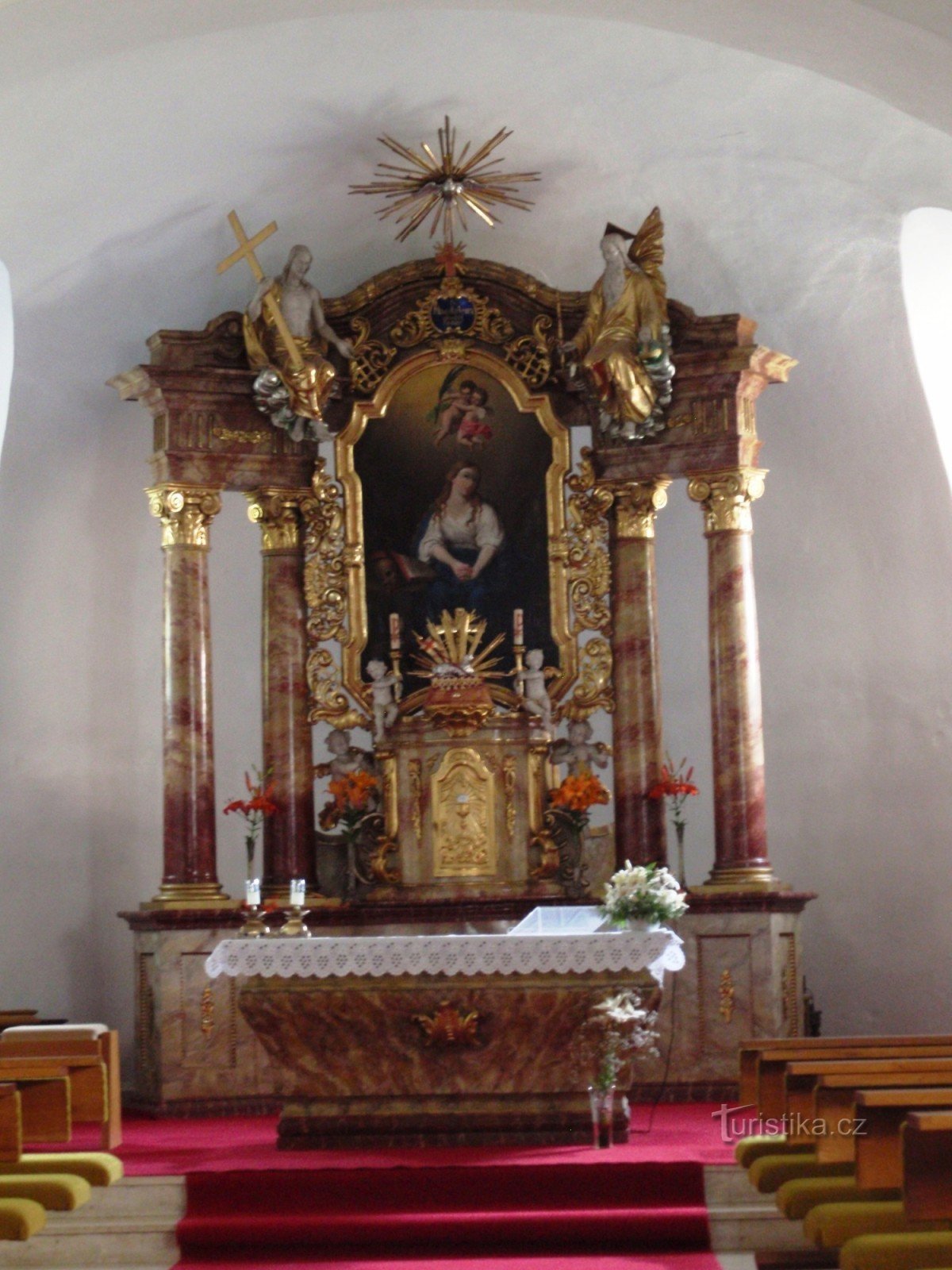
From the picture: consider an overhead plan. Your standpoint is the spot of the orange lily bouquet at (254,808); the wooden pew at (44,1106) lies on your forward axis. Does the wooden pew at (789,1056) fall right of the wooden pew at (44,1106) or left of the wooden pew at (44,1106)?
left

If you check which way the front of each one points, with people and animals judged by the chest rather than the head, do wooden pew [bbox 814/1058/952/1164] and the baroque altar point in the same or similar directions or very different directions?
very different directions

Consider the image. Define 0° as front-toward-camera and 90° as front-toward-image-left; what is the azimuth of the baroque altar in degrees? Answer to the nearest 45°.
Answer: approximately 0°

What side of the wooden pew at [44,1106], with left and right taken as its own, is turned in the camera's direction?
back

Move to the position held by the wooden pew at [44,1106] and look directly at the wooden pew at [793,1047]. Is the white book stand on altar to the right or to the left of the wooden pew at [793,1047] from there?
left

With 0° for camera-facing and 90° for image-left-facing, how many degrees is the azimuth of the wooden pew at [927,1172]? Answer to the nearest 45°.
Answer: approximately 180°

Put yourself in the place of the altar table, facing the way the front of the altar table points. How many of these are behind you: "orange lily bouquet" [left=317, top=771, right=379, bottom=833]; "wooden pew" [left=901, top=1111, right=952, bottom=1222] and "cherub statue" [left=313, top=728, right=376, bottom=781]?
2

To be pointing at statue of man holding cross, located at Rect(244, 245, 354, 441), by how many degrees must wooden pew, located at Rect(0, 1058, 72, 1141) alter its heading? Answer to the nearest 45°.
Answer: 0° — it already faces it

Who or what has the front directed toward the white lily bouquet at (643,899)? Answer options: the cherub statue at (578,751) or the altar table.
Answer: the cherub statue

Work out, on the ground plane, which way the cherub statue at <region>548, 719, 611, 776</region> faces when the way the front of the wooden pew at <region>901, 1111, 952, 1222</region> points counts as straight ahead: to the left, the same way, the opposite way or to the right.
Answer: the opposite way

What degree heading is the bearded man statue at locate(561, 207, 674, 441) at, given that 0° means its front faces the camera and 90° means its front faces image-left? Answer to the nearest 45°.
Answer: approximately 45°

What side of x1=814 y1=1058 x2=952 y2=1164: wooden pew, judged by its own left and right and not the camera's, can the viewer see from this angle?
back
